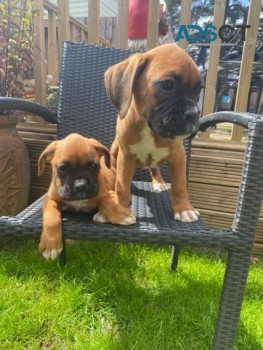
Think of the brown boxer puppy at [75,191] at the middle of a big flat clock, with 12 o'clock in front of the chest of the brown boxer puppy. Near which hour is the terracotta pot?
The terracotta pot is roughly at 5 o'clock from the brown boxer puppy.

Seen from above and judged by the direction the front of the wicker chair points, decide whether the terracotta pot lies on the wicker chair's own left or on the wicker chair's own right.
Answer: on the wicker chair's own right

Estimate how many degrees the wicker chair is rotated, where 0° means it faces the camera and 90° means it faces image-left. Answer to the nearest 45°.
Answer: approximately 0°

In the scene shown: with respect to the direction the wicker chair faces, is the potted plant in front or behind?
behind
